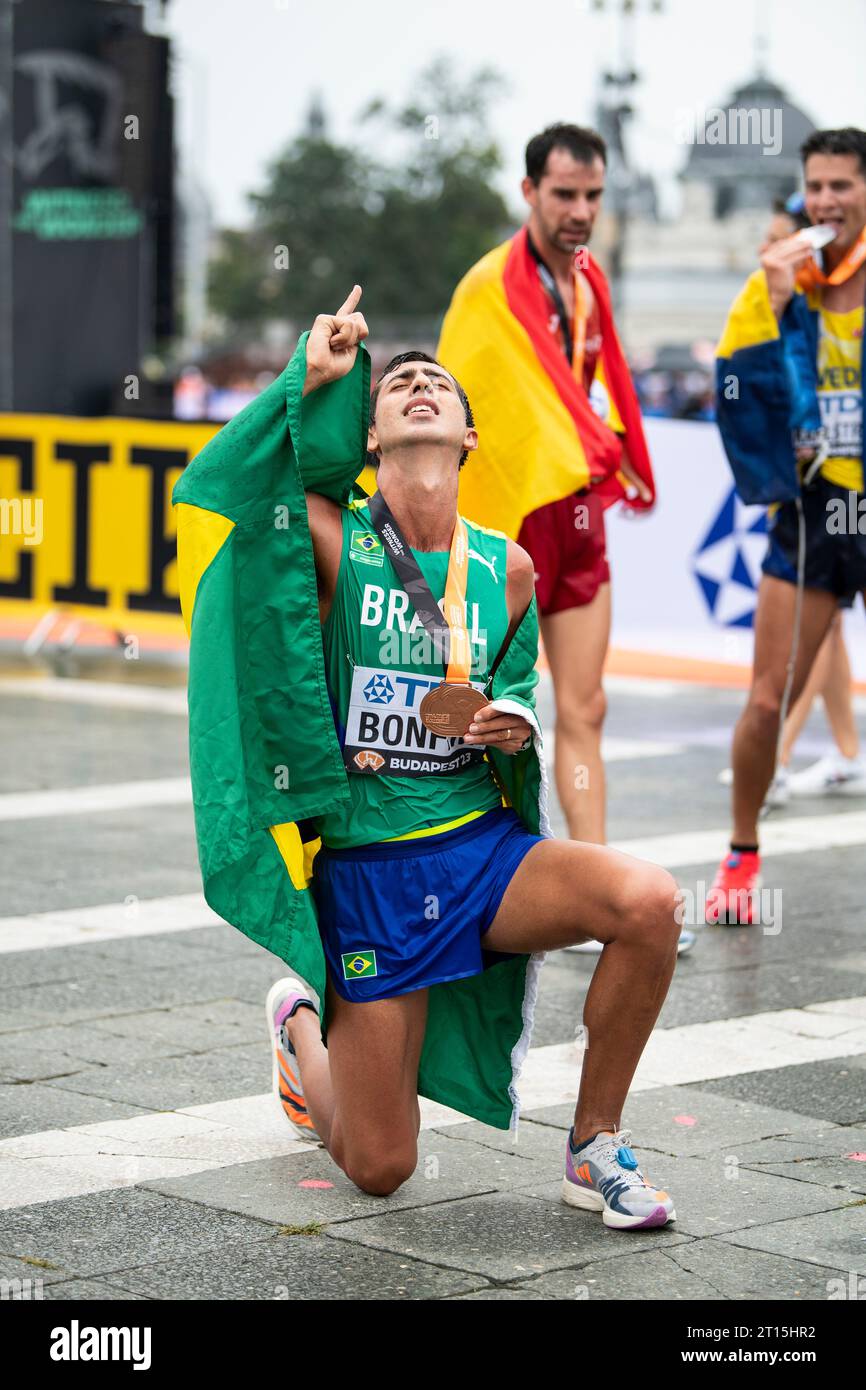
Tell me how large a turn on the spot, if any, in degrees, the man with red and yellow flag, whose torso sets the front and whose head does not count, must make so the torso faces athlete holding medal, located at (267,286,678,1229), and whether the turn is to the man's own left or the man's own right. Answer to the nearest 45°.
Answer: approximately 45° to the man's own right

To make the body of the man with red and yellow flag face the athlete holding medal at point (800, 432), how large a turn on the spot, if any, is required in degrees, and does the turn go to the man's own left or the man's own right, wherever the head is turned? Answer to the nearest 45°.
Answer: approximately 45° to the man's own left

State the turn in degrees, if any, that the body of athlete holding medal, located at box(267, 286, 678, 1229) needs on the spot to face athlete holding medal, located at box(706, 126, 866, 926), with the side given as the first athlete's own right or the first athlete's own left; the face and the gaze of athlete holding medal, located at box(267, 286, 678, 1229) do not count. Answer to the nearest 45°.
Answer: approximately 180°

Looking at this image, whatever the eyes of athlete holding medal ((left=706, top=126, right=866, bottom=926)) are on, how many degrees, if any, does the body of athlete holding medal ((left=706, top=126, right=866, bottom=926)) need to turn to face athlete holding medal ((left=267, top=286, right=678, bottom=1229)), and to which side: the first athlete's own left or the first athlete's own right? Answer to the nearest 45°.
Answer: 0° — they already face them

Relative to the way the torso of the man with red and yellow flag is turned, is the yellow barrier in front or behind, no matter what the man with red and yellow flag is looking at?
behind

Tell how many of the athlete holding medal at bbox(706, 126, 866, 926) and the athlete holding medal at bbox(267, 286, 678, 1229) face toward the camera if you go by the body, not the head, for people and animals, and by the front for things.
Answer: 2

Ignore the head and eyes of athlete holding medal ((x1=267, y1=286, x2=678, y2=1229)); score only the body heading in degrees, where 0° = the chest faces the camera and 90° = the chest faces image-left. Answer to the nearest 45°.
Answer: approximately 0°

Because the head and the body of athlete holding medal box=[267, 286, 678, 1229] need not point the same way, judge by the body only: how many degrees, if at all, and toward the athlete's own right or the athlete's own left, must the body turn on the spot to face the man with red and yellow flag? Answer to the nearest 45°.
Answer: approximately 180°

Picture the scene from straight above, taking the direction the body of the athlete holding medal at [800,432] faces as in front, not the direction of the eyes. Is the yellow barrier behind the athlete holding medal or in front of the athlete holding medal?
behind

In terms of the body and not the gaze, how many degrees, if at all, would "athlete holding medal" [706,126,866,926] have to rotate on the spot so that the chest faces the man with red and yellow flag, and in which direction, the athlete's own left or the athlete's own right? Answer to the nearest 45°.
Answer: approximately 45° to the athlete's own right

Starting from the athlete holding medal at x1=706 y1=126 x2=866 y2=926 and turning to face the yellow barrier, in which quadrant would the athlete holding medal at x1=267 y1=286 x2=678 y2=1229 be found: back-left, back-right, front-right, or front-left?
back-left

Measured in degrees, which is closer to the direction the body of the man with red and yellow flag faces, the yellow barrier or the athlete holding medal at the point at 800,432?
the athlete holding medal
